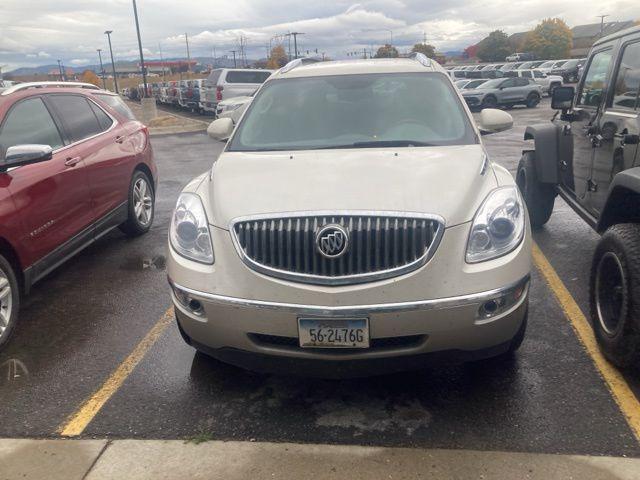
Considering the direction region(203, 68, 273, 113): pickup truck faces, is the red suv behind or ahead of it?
behind

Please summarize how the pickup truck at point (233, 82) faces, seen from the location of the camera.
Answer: facing away from the viewer and to the right of the viewer

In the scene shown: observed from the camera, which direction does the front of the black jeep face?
facing away from the viewer and to the left of the viewer

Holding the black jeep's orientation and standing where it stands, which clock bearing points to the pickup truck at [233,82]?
The pickup truck is roughly at 12 o'clock from the black jeep.

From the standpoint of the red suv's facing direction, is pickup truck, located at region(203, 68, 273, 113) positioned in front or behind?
behind

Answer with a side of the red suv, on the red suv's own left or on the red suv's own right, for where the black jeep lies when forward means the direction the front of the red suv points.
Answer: on the red suv's own left

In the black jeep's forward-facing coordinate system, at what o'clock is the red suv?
The red suv is roughly at 10 o'clock from the black jeep.
